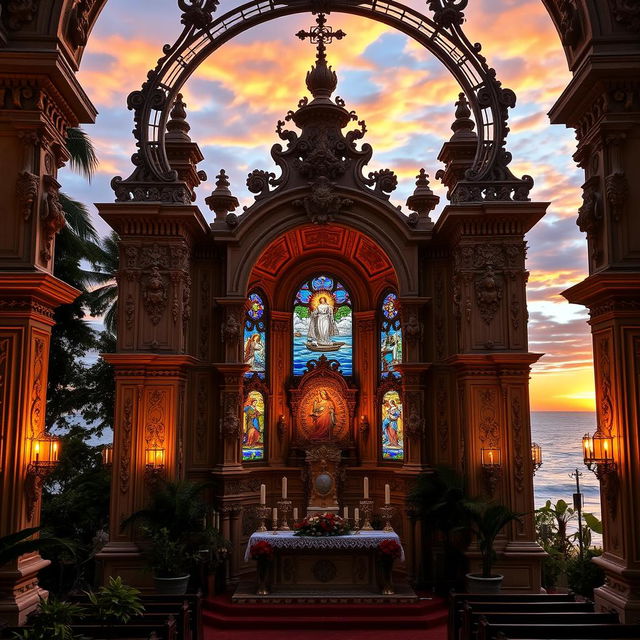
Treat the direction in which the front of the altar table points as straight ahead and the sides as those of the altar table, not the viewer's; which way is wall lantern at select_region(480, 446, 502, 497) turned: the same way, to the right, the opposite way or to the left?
the same way

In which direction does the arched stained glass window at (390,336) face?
toward the camera

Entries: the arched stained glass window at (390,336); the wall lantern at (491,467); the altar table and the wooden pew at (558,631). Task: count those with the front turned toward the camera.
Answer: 3

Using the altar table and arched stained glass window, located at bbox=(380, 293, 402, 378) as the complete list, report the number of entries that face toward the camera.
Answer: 2

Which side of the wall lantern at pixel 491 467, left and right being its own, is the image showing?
front

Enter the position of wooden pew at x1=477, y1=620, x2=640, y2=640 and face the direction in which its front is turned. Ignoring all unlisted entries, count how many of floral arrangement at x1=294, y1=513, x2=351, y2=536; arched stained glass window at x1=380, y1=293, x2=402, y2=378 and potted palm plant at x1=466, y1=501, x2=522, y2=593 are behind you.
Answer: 0

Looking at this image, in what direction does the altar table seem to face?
toward the camera

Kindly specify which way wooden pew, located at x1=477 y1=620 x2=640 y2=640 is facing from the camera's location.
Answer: facing away from the viewer

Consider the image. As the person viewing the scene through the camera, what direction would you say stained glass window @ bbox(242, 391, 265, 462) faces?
facing the viewer

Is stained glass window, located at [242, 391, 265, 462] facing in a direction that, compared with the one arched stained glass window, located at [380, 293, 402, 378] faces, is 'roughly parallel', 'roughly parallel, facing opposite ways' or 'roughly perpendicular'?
roughly parallel

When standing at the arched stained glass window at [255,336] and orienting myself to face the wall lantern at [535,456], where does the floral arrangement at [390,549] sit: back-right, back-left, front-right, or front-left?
front-right

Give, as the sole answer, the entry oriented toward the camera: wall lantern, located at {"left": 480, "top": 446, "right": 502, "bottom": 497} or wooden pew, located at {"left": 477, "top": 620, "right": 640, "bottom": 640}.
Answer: the wall lantern

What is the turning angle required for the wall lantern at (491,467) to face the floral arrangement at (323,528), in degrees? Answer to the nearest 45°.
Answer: approximately 90° to its right
